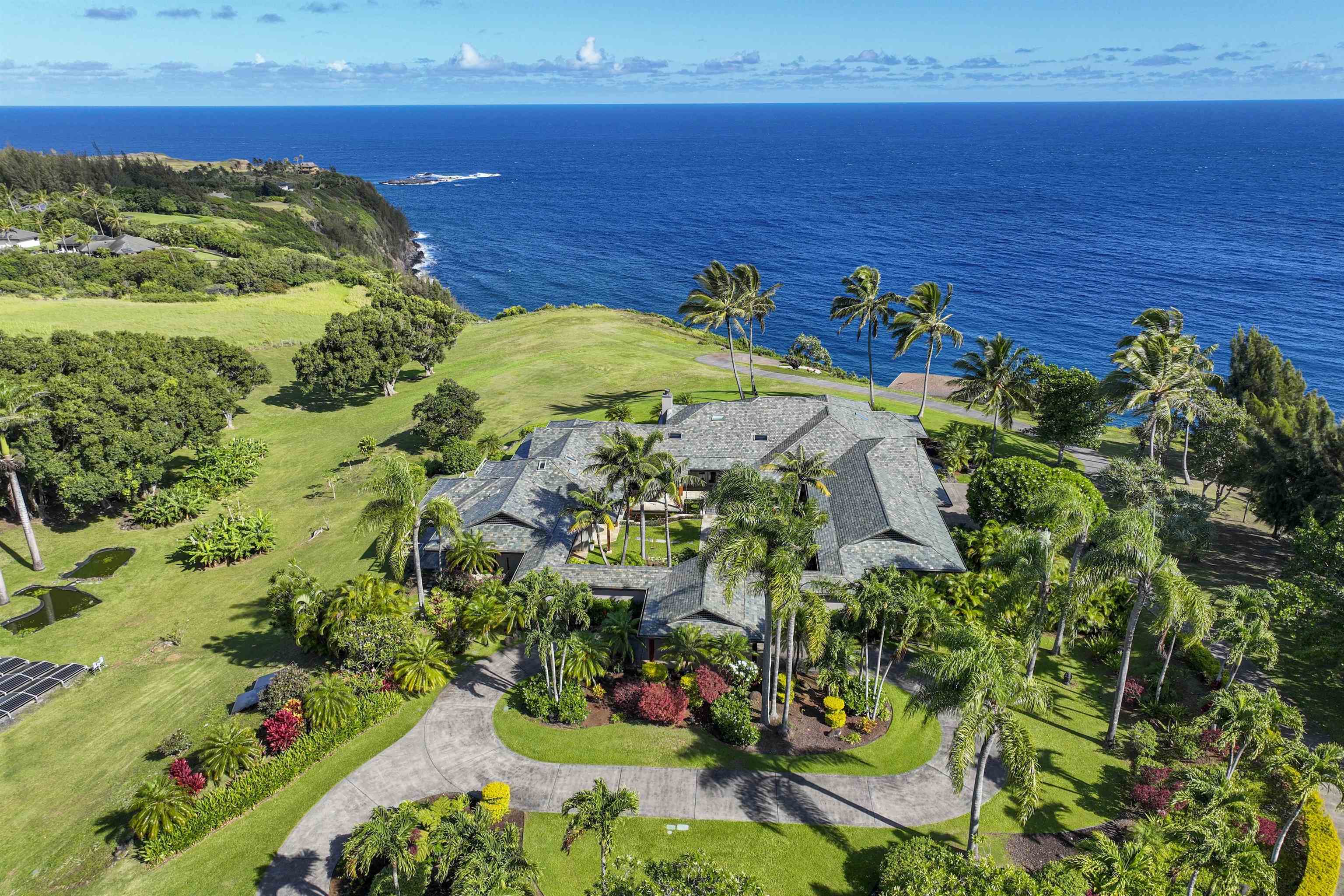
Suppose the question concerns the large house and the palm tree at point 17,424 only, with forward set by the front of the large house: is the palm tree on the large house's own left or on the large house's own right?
on the large house's own right

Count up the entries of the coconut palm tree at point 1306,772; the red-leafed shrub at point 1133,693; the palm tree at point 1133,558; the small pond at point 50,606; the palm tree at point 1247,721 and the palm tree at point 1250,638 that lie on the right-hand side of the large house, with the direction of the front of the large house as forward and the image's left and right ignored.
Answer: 1

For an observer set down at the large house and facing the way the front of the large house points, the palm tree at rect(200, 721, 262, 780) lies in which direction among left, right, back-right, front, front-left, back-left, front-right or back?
front-right

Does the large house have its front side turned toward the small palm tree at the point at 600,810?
yes

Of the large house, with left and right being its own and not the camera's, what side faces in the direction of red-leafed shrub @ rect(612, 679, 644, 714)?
front

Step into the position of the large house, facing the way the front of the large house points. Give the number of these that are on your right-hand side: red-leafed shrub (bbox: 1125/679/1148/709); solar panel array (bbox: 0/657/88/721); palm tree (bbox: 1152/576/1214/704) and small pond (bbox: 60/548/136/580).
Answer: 2

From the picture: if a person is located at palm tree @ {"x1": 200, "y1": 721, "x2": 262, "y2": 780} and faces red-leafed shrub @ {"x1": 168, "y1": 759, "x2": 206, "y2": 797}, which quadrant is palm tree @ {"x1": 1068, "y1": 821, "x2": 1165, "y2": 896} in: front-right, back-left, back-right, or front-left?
back-left

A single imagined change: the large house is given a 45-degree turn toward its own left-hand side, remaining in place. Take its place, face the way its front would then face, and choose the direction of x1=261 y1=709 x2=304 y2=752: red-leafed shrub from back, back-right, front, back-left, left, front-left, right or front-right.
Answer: right

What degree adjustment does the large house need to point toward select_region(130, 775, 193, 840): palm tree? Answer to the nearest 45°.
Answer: approximately 45° to its right

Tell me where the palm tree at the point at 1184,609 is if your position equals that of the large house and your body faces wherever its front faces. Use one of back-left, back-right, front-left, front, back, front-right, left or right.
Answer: front-left

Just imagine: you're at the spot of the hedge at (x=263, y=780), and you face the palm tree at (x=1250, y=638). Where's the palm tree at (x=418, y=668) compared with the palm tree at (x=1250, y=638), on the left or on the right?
left

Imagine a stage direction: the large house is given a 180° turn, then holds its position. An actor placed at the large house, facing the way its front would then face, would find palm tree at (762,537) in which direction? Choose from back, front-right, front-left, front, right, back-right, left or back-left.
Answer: back

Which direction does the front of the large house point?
toward the camera

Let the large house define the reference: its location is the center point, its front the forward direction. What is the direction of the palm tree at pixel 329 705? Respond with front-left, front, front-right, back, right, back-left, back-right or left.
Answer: front-right

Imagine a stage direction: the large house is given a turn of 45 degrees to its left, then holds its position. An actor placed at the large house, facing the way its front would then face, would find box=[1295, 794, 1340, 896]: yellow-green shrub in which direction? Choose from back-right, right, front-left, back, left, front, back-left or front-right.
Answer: front

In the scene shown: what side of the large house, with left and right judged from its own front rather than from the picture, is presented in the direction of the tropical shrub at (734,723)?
front

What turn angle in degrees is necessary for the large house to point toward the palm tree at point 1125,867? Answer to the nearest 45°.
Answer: approximately 45° to its left

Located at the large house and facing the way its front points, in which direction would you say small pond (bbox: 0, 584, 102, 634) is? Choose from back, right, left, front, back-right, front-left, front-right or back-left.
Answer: right

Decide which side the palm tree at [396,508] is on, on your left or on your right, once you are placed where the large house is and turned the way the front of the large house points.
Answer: on your right

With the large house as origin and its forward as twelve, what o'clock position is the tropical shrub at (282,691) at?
The tropical shrub is roughly at 2 o'clock from the large house.
